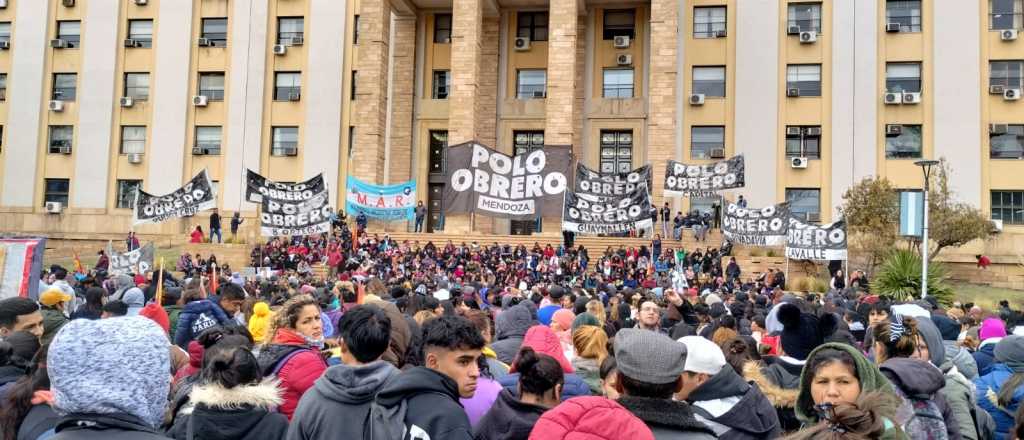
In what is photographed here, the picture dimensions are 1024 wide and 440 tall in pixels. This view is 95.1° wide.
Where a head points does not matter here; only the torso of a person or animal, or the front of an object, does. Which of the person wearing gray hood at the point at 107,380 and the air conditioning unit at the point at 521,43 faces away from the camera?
the person wearing gray hood

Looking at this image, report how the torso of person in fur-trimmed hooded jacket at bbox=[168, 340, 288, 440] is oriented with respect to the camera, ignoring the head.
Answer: away from the camera

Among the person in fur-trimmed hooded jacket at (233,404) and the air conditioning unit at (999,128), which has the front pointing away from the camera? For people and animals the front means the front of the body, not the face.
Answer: the person in fur-trimmed hooded jacket

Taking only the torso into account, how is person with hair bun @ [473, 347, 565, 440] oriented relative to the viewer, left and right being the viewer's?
facing away from the viewer and to the right of the viewer

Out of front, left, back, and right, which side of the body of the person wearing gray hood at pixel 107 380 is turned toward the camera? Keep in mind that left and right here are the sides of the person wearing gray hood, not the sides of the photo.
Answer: back

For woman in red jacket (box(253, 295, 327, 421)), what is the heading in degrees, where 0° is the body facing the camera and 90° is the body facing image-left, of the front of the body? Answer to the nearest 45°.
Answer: approximately 270°

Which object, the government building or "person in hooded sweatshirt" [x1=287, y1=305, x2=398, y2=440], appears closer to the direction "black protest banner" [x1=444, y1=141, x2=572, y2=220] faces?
the person in hooded sweatshirt

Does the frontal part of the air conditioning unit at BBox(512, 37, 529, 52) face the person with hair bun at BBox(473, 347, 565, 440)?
yes

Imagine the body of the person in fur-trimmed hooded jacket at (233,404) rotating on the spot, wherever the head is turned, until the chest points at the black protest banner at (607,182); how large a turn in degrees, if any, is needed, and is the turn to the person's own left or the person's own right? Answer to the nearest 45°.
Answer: approximately 45° to the person's own right
